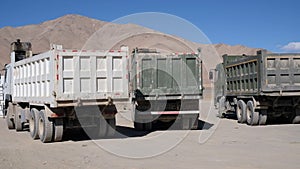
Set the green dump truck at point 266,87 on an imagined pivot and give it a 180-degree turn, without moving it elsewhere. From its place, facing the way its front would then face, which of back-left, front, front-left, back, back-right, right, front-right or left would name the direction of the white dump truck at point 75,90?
right

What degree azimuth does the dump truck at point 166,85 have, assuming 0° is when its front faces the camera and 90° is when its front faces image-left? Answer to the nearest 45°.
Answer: approximately 180°

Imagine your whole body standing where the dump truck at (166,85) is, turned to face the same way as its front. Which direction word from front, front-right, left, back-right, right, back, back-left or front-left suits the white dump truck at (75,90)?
back-left

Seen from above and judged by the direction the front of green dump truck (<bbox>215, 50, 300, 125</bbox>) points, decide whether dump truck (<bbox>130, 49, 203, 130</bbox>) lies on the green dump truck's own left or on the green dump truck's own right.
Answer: on the green dump truck's own left

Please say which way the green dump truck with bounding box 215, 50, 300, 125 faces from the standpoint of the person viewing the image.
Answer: facing away from the viewer and to the left of the viewer

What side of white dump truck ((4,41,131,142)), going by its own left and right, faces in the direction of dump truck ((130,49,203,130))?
right

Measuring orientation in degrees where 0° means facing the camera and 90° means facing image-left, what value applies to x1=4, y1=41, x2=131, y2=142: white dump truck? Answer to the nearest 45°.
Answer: approximately 135°
